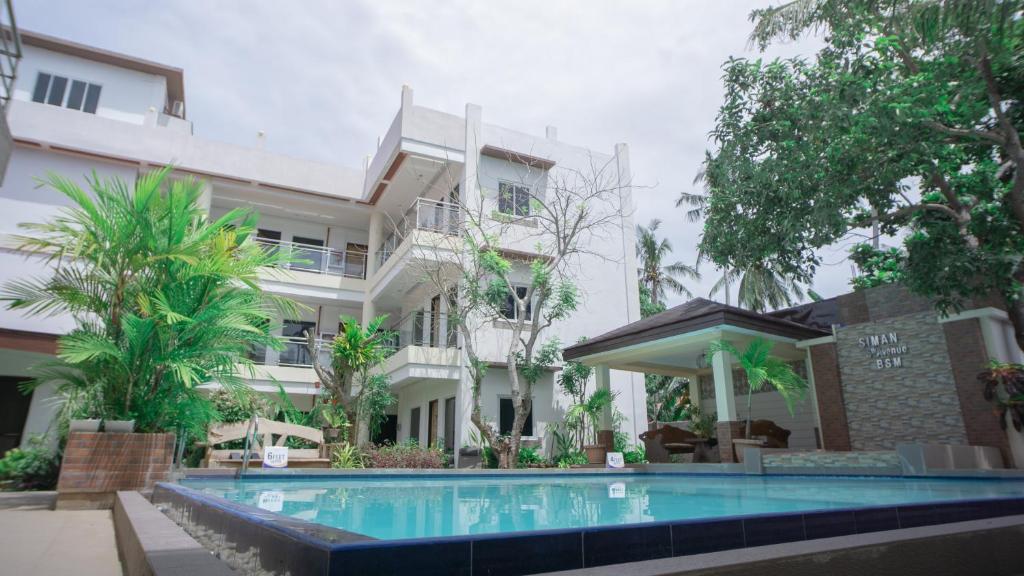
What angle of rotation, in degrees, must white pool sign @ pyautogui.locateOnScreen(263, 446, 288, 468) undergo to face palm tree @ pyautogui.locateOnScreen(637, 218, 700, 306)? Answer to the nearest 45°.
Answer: approximately 135° to its left

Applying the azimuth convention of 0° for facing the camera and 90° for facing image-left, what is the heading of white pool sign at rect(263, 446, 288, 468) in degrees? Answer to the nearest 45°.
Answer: approximately 0°

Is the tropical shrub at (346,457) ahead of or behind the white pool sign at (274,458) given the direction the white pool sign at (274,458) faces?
behind

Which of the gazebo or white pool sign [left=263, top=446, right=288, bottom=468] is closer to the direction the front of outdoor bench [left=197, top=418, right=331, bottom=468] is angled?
the white pool sign

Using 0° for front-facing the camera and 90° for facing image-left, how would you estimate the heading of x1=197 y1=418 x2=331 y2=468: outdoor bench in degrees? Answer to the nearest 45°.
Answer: approximately 0°

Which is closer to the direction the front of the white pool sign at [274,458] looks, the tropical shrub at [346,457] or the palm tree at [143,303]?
the palm tree

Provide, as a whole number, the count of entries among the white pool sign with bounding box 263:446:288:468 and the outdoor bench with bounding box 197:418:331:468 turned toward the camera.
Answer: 2

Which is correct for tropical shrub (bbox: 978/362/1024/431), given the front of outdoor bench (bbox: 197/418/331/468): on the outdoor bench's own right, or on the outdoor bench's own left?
on the outdoor bench's own left

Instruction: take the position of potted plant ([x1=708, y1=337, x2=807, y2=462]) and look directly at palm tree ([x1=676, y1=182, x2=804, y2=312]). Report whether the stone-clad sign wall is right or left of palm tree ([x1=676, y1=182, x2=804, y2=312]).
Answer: right
